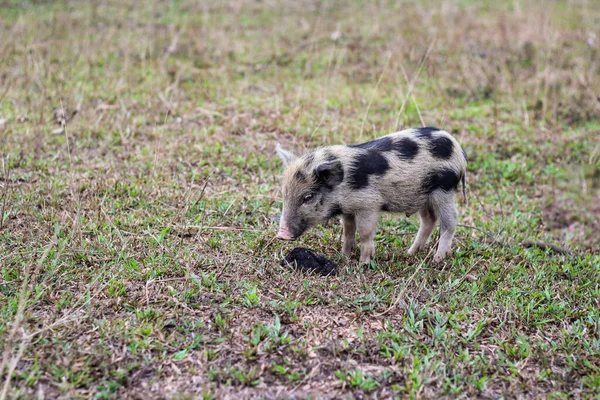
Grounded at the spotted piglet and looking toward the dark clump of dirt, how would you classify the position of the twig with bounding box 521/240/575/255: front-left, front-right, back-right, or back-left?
back-left

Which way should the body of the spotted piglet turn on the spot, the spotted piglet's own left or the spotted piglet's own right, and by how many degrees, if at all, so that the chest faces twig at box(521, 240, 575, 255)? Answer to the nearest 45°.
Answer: approximately 135° to the spotted piglet's own right

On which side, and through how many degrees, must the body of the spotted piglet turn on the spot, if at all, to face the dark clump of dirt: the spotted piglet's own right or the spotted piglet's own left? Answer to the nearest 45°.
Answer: approximately 45° to the spotted piglet's own left

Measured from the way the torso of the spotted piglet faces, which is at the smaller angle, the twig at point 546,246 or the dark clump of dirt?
the dark clump of dirt

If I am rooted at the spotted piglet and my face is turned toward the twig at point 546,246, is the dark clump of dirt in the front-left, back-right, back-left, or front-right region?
back-right

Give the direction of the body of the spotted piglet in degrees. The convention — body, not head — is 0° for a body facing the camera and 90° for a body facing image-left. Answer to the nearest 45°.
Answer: approximately 90°
